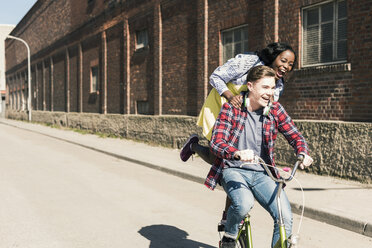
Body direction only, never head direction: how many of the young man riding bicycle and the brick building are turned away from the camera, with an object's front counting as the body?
0

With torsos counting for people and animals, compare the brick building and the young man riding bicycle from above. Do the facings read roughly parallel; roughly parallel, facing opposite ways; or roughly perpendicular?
roughly perpendicular

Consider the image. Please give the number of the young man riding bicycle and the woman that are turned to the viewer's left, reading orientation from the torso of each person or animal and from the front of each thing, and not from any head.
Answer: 0
